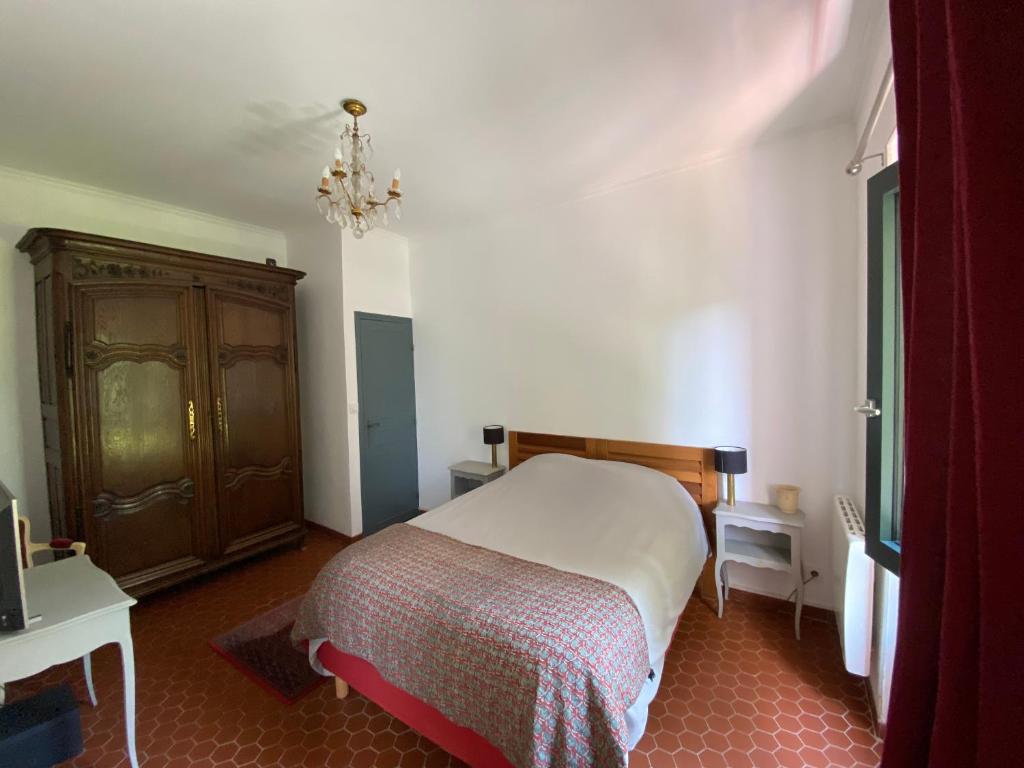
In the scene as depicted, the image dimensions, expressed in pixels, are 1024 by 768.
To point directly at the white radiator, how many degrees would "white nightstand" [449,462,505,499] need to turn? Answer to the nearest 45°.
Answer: approximately 90° to its left

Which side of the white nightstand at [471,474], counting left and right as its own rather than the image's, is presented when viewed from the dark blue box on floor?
front

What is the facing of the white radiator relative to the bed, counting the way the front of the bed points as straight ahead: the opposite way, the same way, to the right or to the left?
to the right

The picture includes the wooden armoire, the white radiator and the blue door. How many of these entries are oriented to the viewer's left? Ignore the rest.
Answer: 1

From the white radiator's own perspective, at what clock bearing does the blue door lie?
The blue door is roughly at 12 o'clock from the white radiator.

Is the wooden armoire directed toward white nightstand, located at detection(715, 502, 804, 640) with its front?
yes

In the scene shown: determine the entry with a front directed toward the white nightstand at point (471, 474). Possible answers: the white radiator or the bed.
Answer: the white radiator

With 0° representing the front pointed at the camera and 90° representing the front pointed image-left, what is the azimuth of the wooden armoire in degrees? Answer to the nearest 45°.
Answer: approximately 315°

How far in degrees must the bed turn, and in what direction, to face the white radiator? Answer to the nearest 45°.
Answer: approximately 135° to its left

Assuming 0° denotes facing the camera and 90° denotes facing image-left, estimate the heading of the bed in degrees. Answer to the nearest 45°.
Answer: approximately 45°

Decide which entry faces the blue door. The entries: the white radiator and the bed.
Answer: the white radiator

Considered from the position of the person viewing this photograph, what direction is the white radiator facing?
facing to the left of the viewer

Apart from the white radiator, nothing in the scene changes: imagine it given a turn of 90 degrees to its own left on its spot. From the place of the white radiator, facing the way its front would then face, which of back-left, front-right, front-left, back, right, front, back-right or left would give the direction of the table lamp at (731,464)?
back-right

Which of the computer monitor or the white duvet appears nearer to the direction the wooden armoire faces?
the white duvet
